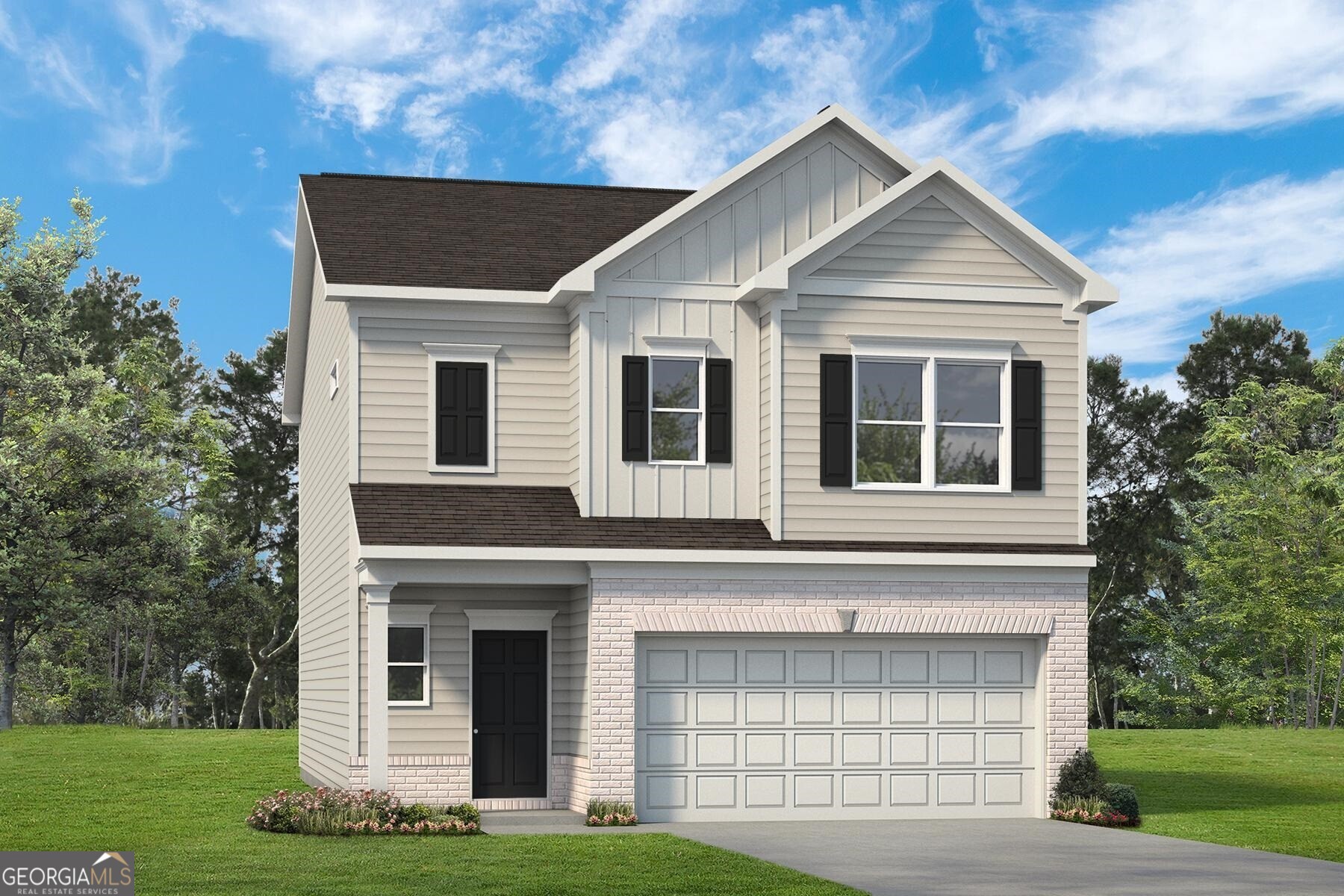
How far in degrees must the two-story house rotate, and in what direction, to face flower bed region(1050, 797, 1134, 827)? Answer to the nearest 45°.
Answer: approximately 90° to its left

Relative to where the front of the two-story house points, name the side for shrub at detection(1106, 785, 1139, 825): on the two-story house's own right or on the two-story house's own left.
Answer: on the two-story house's own left

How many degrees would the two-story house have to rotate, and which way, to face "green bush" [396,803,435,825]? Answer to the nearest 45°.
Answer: approximately 45° to its right

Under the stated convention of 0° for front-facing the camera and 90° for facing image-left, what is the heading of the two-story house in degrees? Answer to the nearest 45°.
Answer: approximately 0°
